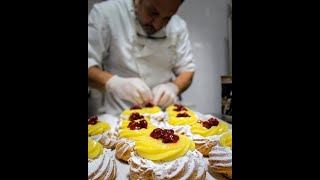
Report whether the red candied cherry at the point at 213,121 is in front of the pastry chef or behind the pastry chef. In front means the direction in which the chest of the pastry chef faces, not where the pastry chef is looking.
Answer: in front

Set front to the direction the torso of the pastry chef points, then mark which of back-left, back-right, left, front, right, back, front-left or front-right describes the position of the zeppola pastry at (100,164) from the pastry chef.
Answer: front-right

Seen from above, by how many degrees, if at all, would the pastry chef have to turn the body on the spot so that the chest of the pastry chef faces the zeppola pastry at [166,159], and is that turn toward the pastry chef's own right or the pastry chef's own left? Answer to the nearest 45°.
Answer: approximately 45° to the pastry chef's own right

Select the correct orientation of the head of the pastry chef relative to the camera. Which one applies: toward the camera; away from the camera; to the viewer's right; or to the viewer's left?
toward the camera

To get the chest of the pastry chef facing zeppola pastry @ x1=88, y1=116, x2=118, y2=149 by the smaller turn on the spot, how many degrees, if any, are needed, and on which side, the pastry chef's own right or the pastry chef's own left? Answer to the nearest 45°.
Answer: approximately 45° to the pastry chef's own right

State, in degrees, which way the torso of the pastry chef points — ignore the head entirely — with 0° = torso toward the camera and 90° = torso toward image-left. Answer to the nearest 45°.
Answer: approximately 315°
